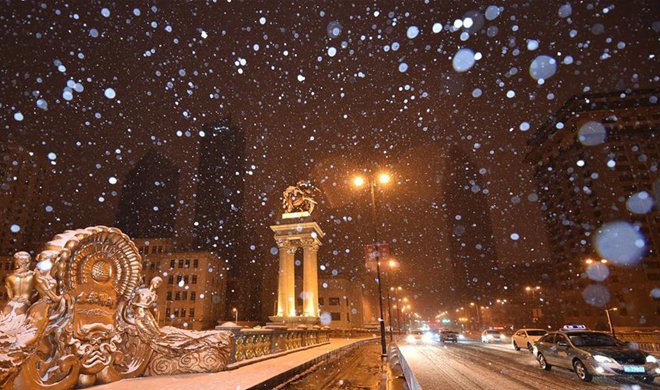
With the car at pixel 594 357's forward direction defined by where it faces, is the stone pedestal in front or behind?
behind

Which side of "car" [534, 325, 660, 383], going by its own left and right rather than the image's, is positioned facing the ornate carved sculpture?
right

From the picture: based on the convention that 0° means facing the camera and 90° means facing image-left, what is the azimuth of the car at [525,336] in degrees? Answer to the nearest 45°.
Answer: approximately 315°

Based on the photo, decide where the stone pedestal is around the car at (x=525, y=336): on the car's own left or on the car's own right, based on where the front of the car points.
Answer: on the car's own right
